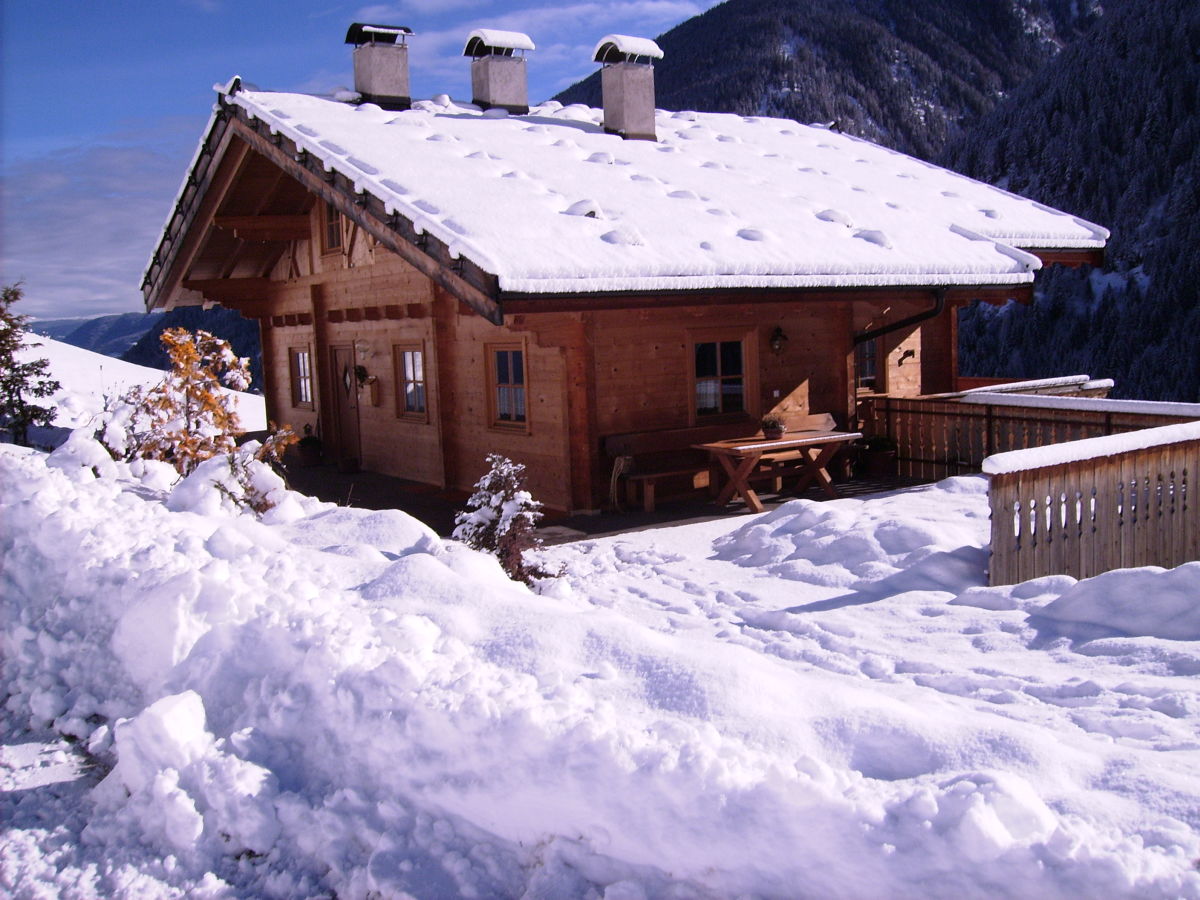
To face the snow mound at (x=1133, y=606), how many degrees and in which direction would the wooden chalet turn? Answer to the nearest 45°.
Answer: approximately 90° to its left

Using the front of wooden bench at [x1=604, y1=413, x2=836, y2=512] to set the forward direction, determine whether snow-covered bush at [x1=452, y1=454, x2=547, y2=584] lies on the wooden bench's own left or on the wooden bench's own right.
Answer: on the wooden bench's own right

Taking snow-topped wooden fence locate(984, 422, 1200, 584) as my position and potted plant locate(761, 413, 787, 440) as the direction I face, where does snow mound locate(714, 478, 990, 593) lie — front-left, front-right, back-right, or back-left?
front-left

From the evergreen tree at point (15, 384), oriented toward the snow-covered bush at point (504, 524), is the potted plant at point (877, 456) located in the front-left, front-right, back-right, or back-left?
front-left

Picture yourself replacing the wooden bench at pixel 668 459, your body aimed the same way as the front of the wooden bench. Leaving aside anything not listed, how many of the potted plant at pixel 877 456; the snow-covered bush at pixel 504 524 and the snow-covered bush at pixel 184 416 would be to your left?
1

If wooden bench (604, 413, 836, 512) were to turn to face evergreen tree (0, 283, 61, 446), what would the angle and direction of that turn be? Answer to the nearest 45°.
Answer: approximately 135° to its right

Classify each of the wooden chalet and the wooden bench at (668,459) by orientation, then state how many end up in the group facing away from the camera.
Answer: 0

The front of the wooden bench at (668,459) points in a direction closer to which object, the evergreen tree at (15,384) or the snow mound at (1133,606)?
the snow mound

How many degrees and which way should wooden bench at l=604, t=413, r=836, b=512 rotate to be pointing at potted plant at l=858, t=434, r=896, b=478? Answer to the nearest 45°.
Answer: approximately 90° to its left

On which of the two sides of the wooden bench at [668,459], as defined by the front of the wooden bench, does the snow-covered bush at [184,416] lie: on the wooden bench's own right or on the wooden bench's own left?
on the wooden bench's own right

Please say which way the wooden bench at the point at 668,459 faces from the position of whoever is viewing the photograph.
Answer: facing the viewer and to the right of the viewer

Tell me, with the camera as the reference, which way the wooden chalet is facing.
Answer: facing the viewer and to the left of the viewer

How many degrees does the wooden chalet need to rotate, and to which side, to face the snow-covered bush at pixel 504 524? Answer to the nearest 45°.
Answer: approximately 45° to its left

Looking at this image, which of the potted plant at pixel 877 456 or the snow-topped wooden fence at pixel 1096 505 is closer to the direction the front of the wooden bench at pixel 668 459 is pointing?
the snow-topped wooden fence
